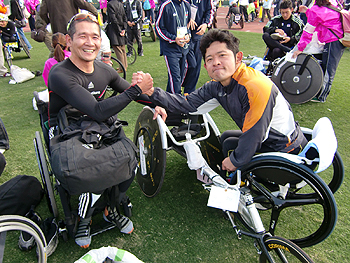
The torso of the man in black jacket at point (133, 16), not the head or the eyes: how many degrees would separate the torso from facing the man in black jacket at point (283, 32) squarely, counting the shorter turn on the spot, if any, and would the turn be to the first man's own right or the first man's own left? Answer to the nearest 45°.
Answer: approximately 45° to the first man's own left

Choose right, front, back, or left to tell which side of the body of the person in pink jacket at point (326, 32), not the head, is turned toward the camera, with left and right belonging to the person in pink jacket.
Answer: left

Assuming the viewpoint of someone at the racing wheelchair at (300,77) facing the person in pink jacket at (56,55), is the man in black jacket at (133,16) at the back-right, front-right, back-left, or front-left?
front-right

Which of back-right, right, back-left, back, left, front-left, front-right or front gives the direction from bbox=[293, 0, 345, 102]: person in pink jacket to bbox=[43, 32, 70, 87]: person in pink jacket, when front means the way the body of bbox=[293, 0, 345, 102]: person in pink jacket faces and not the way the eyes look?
front-left

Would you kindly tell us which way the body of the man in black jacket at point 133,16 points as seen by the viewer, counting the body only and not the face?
toward the camera

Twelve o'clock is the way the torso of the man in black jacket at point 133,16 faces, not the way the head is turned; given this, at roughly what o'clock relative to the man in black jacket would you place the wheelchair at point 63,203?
The wheelchair is roughly at 12 o'clock from the man in black jacket.

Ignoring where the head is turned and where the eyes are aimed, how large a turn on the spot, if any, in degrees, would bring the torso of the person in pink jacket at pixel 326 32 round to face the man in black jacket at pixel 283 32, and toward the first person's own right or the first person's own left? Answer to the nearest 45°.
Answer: approximately 45° to the first person's own right

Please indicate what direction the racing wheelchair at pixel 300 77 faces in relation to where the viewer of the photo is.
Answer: facing to the left of the viewer

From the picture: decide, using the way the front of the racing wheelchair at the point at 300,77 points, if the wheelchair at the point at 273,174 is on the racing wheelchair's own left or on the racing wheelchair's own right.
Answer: on the racing wheelchair's own left

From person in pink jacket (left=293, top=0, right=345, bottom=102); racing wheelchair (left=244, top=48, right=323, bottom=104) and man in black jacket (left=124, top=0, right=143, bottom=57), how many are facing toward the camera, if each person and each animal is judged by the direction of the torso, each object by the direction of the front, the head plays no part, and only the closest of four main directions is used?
1

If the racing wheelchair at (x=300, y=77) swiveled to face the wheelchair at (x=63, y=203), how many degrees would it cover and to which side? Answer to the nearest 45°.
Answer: approximately 45° to its left

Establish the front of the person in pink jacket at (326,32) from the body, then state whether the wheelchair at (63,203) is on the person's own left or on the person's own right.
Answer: on the person's own left

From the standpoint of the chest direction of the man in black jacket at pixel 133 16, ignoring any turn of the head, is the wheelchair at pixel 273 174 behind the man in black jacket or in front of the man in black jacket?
in front

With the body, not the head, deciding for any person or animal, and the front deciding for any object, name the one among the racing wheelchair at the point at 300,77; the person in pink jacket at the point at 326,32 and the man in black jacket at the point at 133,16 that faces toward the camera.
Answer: the man in black jacket

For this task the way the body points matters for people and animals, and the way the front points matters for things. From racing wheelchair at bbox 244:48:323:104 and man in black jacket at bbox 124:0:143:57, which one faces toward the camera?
the man in black jacket
